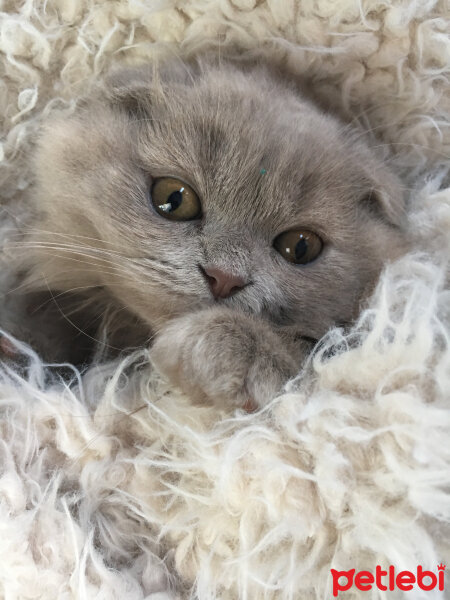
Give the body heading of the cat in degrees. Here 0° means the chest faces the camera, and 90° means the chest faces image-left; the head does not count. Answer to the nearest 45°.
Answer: approximately 0°
